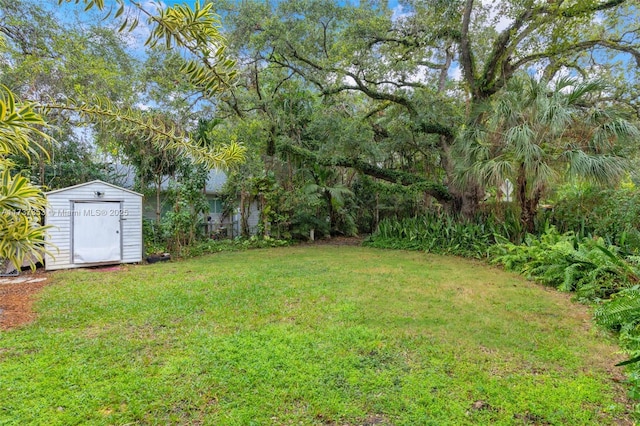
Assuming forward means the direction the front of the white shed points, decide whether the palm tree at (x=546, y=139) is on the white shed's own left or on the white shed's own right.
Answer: on the white shed's own left

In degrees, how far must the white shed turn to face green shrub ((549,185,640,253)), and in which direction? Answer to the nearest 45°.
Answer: approximately 45° to its left

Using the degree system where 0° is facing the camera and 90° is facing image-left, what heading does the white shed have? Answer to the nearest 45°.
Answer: approximately 0°

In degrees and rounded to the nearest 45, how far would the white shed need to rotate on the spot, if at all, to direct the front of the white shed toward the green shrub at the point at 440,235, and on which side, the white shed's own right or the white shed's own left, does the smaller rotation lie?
approximately 90° to the white shed's own left

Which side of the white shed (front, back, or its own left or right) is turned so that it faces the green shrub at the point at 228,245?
left
